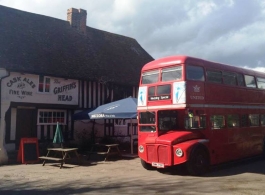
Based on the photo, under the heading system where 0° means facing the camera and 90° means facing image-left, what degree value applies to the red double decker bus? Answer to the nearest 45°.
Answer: approximately 45°
